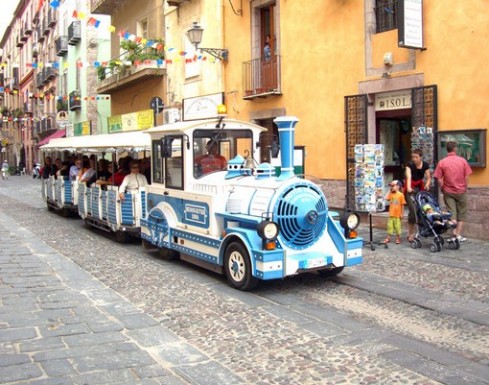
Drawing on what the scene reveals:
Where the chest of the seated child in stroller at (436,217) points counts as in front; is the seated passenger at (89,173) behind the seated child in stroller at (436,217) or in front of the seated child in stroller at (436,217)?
behind

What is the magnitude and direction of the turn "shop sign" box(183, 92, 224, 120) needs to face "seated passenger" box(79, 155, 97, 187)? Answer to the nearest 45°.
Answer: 0° — it already faces them

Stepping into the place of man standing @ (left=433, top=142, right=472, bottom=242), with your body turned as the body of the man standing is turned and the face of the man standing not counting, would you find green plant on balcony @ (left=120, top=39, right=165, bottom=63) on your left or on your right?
on your left

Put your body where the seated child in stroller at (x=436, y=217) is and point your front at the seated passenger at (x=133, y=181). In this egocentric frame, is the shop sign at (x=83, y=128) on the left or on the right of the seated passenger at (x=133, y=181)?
right

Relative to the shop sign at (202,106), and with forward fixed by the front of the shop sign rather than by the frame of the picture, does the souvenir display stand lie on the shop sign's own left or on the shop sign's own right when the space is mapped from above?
on the shop sign's own left

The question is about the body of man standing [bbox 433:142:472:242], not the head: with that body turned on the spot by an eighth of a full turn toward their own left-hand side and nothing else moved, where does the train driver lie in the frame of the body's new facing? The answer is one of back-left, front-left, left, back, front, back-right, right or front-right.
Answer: left

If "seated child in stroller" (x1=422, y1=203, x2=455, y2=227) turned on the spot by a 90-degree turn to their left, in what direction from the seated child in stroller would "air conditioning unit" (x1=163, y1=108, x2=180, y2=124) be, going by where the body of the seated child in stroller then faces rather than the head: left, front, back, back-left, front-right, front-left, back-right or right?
left

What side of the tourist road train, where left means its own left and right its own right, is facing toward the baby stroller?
left

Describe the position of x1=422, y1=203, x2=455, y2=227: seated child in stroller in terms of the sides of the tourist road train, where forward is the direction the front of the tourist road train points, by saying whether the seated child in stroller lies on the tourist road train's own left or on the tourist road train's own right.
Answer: on the tourist road train's own left

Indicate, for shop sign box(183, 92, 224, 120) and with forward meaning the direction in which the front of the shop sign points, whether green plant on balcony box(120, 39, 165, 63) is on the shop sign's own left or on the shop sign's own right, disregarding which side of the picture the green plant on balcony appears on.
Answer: on the shop sign's own right

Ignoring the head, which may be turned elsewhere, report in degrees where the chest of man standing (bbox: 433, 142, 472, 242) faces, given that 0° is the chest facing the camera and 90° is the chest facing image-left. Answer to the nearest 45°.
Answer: approximately 180°

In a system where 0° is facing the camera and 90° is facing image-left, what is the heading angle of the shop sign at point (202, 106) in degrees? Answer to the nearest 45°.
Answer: approximately 45°

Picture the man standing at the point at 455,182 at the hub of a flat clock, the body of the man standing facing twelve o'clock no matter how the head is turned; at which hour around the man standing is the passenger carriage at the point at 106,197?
The passenger carriage is roughly at 9 o'clock from the man standing.
